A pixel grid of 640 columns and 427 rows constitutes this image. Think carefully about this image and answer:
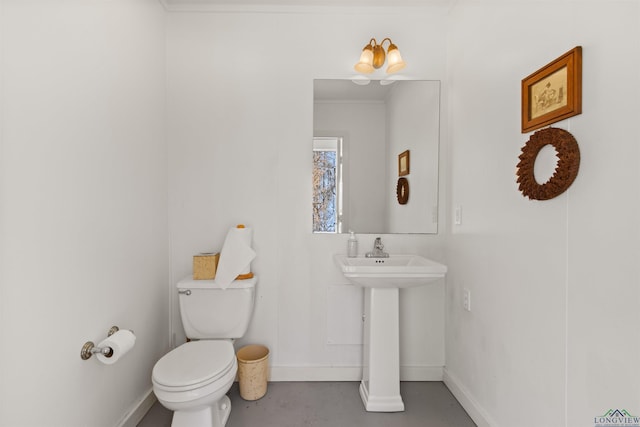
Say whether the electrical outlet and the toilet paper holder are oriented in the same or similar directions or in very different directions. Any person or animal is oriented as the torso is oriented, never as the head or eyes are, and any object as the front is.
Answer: very different directions

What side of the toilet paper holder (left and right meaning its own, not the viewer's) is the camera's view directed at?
right
